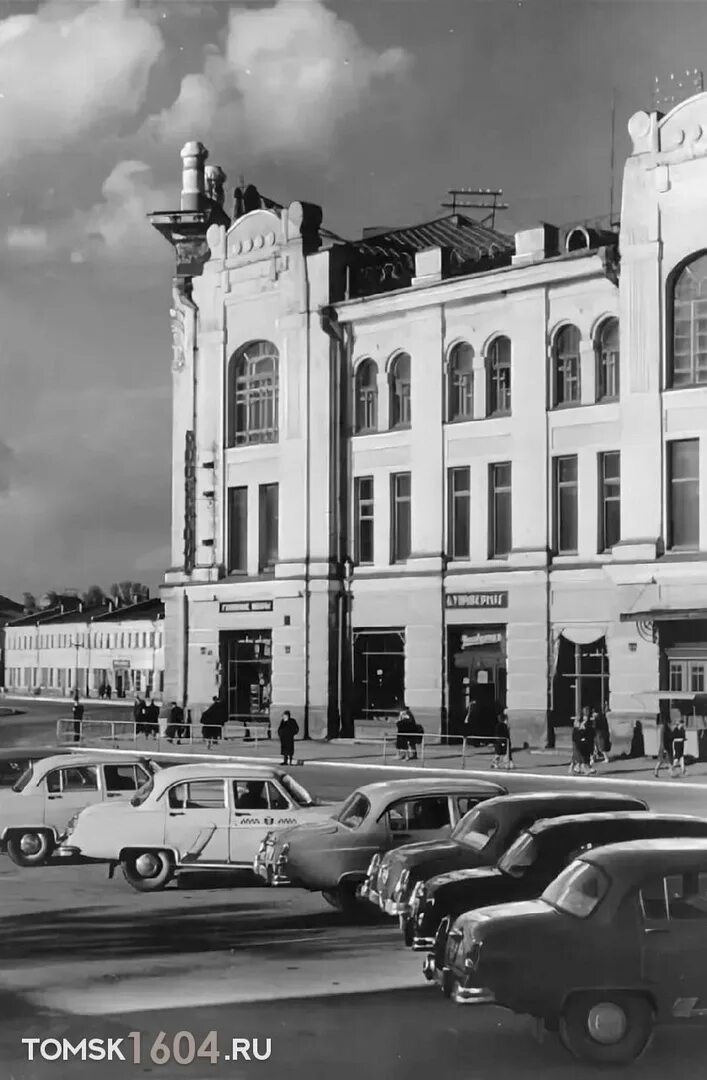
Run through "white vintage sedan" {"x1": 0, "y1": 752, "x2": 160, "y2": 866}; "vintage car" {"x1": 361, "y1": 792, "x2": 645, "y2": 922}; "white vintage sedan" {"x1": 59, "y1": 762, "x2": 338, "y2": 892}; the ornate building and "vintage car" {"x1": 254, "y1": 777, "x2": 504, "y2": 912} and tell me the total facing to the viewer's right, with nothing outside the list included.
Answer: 2

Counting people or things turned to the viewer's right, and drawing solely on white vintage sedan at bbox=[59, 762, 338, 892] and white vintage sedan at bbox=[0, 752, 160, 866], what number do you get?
2

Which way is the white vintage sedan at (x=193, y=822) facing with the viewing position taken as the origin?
facing to the right of the viewer

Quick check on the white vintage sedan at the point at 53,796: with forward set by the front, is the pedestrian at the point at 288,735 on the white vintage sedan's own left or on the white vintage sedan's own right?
on the white vintage sedan's own left

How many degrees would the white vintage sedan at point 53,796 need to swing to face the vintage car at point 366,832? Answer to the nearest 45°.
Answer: approximately 45° to its right

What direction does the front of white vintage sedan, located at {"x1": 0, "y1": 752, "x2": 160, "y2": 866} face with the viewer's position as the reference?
facing to the right of the viewer

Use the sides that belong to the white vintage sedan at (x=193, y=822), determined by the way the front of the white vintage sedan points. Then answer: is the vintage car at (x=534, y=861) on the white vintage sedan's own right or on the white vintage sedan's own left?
on the white vintage sedan's own right
